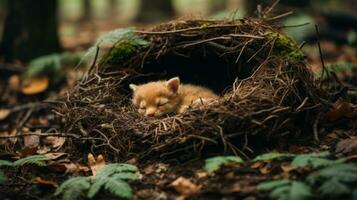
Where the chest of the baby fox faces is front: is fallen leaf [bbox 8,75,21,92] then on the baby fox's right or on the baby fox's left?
on the baby fox's right

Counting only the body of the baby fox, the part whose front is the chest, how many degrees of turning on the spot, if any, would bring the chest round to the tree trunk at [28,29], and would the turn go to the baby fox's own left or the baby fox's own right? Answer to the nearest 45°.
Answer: approximately 90° to the baby fox's own right

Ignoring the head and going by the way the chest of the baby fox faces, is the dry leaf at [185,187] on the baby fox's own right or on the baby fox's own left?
on the baby fox's own left

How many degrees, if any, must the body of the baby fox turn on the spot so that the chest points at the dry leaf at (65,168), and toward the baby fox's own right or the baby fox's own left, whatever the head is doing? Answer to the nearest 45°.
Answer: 0° — it already faces it

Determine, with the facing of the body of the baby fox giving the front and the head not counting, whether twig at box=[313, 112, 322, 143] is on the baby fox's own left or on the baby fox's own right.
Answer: on the baby fox's own left

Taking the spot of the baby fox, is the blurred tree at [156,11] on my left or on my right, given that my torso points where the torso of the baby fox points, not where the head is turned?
on my right

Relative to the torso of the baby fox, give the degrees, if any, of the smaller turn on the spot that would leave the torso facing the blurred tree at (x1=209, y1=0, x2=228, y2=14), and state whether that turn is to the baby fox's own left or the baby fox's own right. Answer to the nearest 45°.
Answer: approximately 135° to the baby fox's own right

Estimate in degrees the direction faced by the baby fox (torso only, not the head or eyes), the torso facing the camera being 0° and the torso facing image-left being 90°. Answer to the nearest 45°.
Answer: approximately 45°

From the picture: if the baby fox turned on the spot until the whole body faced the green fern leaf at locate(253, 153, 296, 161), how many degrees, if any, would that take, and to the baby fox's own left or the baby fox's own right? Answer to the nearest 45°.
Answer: approximately 90° to the baby fox's own left

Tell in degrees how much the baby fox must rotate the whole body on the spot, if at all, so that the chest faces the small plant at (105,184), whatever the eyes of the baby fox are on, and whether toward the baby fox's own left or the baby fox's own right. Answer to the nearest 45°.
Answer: approximately 45° to the baby fox's own left
